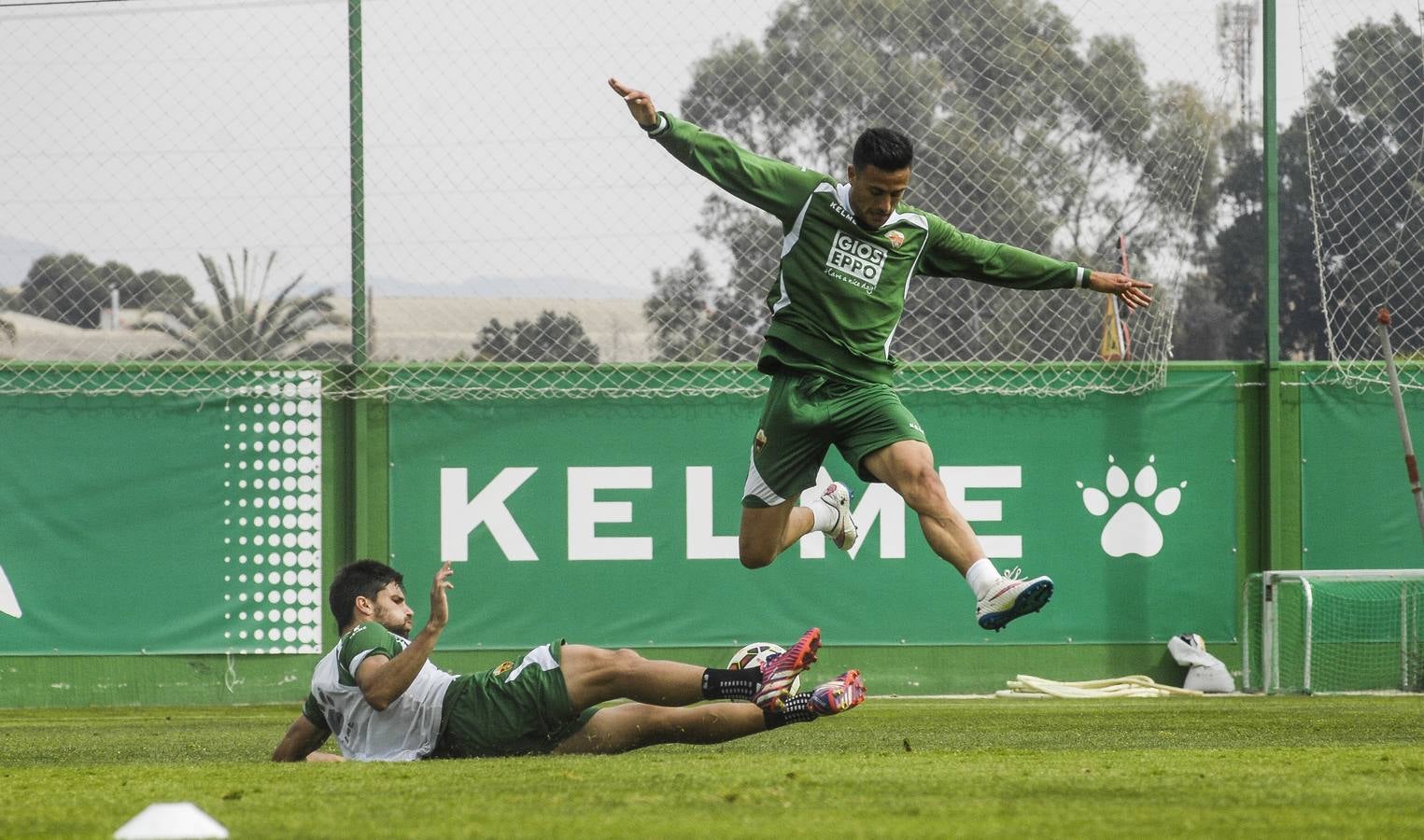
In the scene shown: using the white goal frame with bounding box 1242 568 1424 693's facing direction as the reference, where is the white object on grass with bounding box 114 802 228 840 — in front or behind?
in front

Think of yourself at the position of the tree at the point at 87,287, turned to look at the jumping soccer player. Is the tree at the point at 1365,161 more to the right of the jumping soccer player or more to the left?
left

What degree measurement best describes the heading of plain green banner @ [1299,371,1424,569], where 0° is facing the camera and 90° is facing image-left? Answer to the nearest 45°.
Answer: approximately 0°

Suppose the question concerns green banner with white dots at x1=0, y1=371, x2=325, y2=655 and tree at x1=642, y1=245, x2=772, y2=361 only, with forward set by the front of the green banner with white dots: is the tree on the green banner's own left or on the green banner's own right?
on the green banner's own left

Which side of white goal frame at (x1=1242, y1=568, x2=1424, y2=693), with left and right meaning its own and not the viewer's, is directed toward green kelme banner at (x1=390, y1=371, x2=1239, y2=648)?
right

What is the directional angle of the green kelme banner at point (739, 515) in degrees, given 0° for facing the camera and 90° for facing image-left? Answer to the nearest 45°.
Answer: approximately 0°

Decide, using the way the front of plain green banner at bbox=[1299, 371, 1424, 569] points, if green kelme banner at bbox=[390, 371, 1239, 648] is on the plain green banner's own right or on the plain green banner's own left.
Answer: on the plain green banner's own right

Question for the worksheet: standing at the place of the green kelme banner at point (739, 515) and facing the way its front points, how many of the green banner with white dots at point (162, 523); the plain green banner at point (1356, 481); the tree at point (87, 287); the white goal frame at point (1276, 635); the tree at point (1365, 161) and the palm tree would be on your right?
3

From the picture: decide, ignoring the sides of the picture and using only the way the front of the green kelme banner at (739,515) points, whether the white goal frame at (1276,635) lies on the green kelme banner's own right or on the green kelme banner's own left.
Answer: on the green kelme banner's own left
